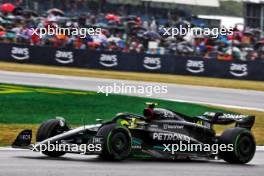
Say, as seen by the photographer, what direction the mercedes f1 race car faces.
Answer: facing the viewer and to the left of the viewer

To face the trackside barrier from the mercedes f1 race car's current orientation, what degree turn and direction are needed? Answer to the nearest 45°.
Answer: approximately 135° to its right
